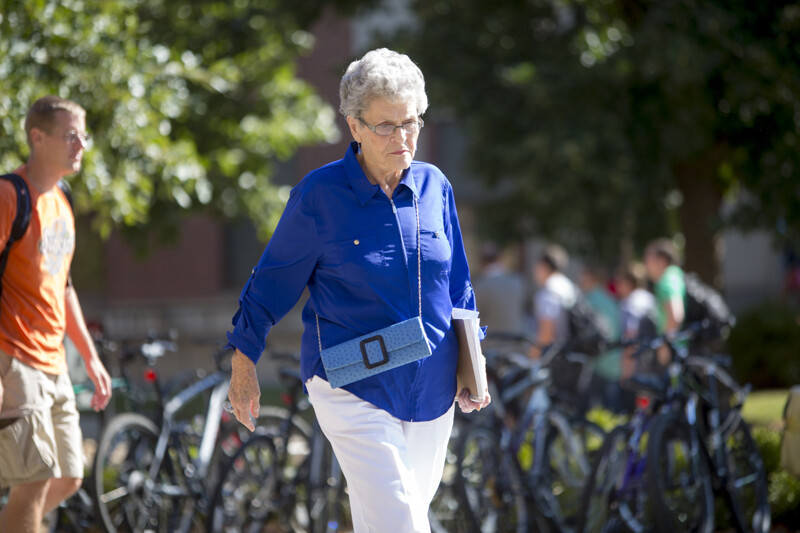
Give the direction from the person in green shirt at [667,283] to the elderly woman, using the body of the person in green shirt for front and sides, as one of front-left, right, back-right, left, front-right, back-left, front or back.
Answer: left

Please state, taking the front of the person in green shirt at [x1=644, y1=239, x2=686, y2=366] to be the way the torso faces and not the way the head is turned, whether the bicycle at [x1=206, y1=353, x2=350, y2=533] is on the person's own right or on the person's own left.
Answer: on the person's own left

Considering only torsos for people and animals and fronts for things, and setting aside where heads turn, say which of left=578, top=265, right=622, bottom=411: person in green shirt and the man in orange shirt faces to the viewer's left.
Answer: the person in green shirt

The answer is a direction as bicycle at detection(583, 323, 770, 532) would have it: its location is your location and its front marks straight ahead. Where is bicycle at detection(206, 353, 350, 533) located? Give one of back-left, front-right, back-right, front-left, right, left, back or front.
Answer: front-right

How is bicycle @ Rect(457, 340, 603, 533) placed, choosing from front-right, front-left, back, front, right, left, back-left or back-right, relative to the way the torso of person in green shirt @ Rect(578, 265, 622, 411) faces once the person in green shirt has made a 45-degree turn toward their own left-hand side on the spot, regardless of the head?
front-left

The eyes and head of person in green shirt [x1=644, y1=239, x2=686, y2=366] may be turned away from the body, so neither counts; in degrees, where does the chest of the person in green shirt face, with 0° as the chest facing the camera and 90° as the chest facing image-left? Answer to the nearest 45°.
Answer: approximately 90°

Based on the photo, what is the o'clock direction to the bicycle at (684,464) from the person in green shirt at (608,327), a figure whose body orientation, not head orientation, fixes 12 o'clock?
The bicycle is roughly at 9 o'clock from the person in green shirt.
